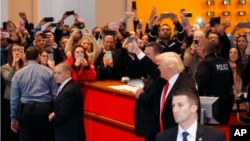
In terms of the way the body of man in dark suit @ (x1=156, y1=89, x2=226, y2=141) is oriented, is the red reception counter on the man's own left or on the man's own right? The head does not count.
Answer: on the man's own right

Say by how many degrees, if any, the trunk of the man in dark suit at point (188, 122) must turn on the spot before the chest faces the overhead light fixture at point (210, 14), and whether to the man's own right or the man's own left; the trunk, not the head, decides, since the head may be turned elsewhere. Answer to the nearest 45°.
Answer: approximately 135° to the man's own right

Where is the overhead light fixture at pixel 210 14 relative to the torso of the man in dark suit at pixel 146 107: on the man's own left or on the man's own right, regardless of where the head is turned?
on the man's own right

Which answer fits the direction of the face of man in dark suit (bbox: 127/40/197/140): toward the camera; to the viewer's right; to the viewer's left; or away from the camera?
to the viewer's left
